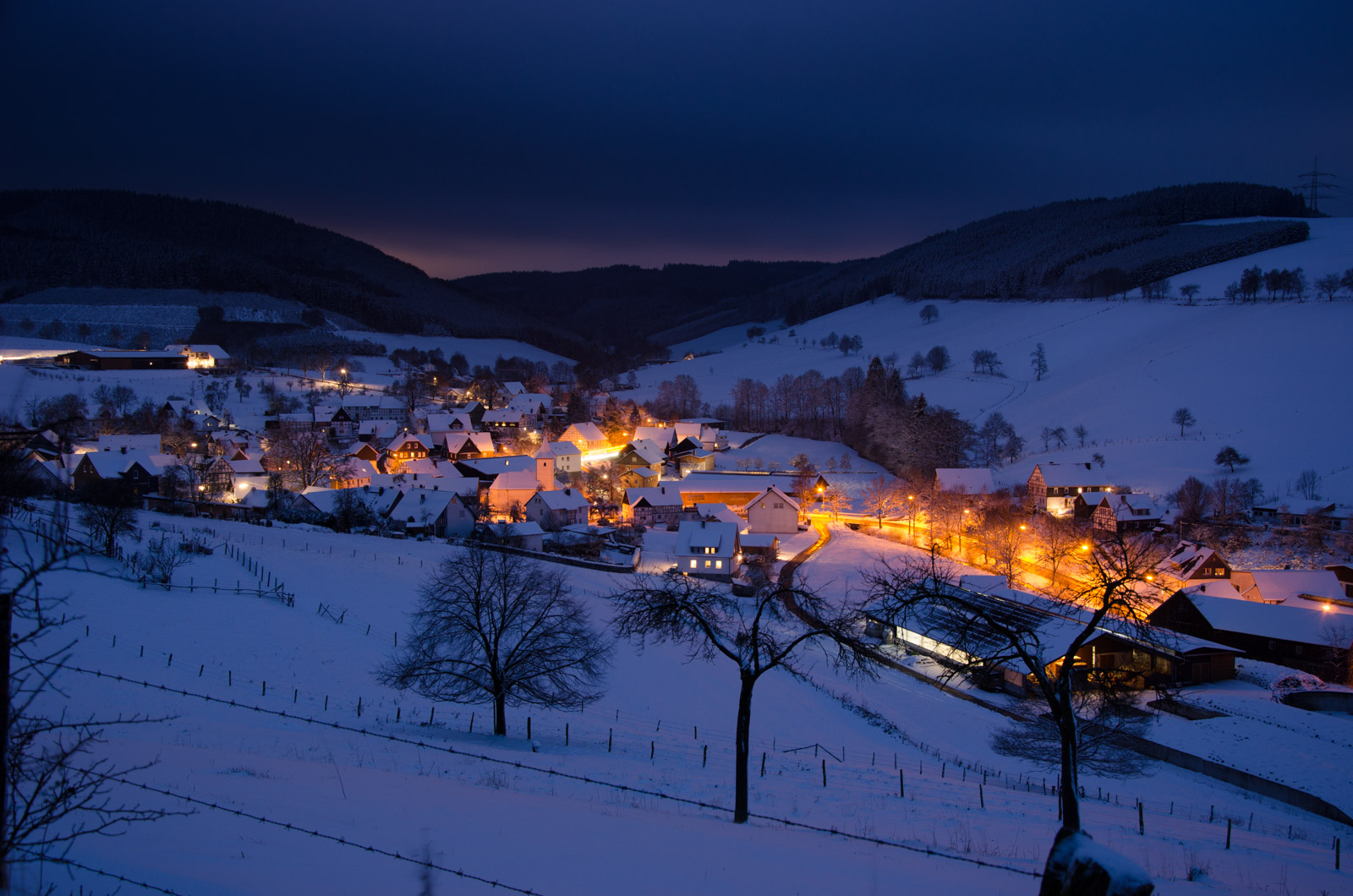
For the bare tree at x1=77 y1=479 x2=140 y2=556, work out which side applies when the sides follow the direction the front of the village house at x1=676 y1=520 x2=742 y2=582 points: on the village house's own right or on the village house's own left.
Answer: on the village house's own right

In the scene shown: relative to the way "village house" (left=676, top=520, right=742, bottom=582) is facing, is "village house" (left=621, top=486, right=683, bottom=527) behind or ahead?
behind

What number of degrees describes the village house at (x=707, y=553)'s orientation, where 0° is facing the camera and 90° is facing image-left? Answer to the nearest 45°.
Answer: approximately 0°

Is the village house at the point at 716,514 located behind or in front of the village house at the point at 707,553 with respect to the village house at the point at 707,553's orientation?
behind

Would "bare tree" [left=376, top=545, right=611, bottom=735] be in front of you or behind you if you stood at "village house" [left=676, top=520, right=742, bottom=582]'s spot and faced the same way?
in front

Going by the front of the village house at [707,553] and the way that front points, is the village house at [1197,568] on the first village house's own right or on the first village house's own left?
on the first village house's own left

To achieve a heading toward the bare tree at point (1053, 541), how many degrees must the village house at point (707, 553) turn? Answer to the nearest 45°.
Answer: approximately 90° to its left

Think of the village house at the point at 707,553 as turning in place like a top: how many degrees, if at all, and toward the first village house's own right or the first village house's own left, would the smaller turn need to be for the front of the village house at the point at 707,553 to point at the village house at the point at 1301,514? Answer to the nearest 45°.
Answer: approximately 90° to the first village house's own left

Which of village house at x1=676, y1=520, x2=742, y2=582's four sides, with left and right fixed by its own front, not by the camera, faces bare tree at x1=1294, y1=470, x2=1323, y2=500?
left

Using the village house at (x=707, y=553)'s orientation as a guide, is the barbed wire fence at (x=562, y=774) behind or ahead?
ahead
